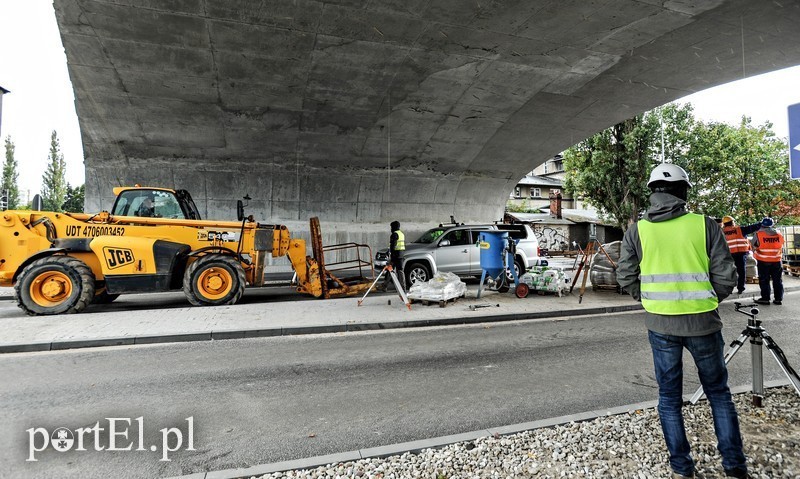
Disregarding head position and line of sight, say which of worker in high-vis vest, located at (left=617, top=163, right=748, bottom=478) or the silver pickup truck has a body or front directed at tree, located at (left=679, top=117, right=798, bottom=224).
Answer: the worker in high-vis vest

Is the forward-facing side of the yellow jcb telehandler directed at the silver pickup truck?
yes

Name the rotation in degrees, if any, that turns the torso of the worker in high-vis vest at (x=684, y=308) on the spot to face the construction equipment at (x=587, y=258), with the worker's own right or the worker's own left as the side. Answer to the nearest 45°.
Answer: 0° — they already face it

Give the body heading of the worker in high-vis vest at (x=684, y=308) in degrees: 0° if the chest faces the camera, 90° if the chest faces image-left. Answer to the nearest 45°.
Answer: approximately 180°

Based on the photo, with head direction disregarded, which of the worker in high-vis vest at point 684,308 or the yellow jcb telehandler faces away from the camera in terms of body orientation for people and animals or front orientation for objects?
the worker in high-vis vest

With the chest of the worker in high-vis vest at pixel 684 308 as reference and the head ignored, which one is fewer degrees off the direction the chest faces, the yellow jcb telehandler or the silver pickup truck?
the silver pickup truck

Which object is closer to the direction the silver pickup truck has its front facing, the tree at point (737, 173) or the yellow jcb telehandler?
the yellow jcb telehandler

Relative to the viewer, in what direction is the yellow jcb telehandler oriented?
to the viewer's right

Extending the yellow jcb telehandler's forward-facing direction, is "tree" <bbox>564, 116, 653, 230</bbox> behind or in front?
in front

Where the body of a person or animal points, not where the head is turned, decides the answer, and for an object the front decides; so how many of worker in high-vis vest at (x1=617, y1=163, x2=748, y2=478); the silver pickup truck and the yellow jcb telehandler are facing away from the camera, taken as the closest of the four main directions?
1

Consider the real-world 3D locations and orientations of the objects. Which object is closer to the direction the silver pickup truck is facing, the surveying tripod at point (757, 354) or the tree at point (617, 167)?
the surveying tripod

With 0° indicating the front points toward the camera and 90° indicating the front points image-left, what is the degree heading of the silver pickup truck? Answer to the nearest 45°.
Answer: approximately 45°

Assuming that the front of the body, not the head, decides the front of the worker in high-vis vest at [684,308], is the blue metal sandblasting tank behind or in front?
in front

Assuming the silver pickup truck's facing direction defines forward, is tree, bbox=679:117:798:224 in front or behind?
behind
